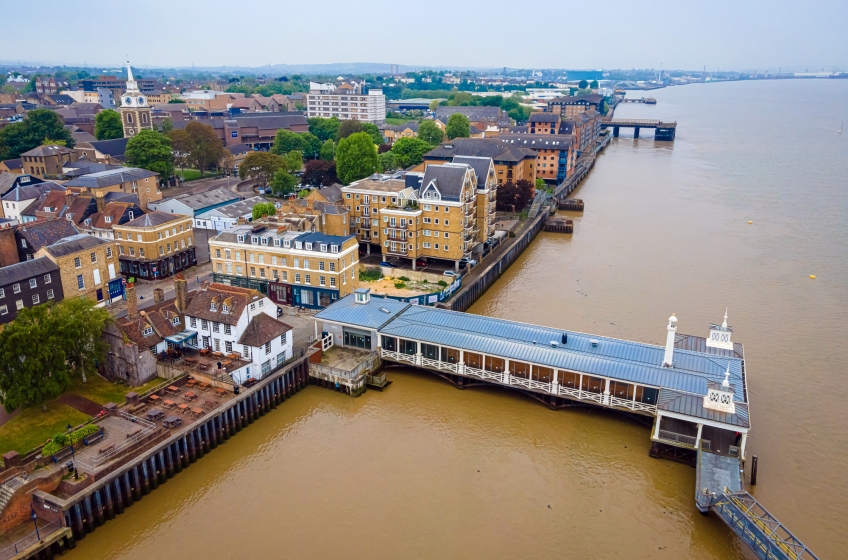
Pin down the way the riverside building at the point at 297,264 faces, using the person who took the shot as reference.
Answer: facing the viewer and to the left of the viewer

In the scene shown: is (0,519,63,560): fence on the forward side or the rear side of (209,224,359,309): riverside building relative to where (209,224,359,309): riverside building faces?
on the forward side

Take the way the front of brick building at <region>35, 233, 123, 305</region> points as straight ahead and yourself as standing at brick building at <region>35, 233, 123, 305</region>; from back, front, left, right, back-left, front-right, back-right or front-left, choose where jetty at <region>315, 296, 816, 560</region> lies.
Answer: front

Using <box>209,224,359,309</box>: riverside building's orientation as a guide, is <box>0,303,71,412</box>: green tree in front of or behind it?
in front

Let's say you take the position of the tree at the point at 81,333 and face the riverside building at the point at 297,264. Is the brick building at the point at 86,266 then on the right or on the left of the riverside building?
left

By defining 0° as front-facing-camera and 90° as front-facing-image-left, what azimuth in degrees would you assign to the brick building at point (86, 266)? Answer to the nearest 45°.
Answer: approximately 315°

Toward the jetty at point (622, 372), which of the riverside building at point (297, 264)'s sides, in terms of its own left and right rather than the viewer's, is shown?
left

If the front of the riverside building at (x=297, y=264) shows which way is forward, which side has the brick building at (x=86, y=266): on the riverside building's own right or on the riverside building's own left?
on the riverside building's own right

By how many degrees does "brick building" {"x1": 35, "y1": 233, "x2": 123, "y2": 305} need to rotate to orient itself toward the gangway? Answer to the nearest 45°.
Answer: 0° — it already faces it

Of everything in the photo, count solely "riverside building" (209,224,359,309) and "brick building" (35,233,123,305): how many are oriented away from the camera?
0

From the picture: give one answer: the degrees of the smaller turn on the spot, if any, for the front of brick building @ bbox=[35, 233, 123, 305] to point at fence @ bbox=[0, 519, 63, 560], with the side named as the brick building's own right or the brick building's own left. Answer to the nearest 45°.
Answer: approximately 45° to the brick building's own right

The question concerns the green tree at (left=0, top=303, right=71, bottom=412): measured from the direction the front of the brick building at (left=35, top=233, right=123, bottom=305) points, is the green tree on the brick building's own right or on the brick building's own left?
on the brick building's own right

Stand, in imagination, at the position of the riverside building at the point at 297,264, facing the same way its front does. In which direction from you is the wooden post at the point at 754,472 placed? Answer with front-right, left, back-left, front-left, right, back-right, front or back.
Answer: left
